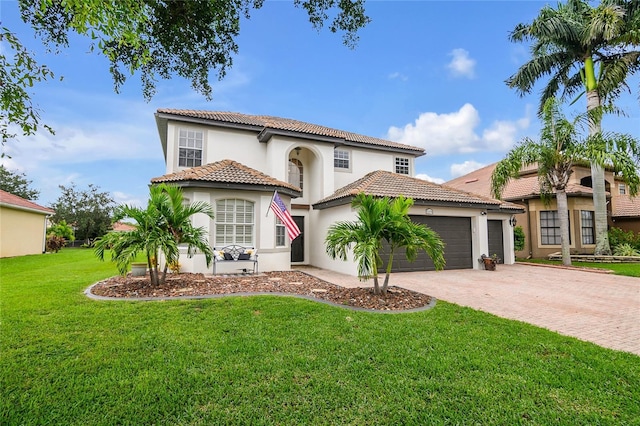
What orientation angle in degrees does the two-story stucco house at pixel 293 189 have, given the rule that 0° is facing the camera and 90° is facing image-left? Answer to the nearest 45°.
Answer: approximately 315°

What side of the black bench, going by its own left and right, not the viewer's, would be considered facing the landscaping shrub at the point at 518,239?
left

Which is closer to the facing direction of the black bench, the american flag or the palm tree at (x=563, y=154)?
the american flag

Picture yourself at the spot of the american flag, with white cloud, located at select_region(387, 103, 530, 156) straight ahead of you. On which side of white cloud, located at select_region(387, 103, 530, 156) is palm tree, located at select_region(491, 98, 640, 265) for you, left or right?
right

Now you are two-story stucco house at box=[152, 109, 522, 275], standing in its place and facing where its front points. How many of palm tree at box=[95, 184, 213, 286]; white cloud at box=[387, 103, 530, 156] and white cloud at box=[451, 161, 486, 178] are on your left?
2

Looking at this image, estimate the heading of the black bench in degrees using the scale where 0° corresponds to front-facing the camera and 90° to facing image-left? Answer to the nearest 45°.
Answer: approximately 0°

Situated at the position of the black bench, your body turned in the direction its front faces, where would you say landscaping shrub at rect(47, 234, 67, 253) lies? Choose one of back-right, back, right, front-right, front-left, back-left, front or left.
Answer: back-right

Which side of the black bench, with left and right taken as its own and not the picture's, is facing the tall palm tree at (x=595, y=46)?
left
